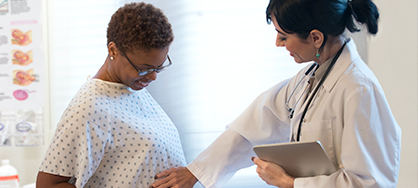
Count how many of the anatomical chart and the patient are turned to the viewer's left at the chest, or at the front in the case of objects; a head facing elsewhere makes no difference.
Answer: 0

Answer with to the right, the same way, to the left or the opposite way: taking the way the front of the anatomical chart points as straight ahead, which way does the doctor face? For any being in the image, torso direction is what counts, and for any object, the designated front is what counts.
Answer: to the right

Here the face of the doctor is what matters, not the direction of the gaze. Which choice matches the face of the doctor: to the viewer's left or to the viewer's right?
to the viewer's left

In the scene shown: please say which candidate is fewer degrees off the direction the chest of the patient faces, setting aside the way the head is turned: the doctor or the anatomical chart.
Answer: the doctor

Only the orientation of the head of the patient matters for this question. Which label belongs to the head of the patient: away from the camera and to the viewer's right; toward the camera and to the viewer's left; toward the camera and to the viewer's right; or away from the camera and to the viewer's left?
toward the camera and to the viewer's right

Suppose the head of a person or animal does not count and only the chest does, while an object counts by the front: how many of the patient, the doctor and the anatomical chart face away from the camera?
0

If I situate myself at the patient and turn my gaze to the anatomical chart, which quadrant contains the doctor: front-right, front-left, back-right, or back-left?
back-right

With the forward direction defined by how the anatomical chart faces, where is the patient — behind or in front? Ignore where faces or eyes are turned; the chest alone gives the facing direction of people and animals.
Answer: in front

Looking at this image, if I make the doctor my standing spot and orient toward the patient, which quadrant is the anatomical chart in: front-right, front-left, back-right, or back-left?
front-right

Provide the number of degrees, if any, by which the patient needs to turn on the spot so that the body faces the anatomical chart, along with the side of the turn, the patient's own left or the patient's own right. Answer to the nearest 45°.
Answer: approximately 180°

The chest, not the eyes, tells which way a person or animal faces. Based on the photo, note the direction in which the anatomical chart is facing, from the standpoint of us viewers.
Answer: facing the viewer

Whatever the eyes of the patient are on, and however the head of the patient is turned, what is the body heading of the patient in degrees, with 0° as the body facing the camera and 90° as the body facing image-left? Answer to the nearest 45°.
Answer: approximately 315°

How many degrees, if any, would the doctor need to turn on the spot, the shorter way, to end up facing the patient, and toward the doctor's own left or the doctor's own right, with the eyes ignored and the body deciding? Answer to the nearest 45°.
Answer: approximately 45° to the doctor's own right

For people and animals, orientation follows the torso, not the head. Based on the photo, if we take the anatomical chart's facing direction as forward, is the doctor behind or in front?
in front

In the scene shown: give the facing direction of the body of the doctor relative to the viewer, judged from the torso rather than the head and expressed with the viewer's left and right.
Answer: facing the viewer and to the left of the viewer
